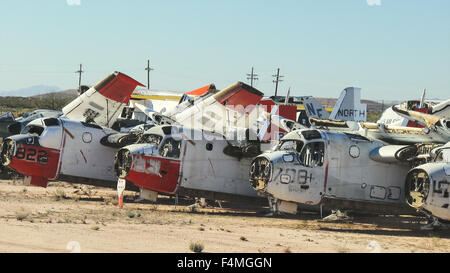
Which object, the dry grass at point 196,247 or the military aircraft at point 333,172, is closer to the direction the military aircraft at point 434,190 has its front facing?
the dry grass

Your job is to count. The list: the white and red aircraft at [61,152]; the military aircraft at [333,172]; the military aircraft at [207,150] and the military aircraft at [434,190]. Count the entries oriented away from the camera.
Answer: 0

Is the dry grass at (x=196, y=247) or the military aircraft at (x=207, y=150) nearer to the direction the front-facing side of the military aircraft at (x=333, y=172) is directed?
the dry grass

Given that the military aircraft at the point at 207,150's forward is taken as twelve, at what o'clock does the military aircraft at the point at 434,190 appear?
the military aircraft at the point at 434,190 is roughly at 9 o'clock from the military aircraft at the point at 207,150.

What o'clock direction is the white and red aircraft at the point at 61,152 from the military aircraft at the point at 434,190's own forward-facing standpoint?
The white and red aircraft is roughly at 2 o'clock from the military aircraft.

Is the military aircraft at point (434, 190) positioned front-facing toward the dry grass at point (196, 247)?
yes

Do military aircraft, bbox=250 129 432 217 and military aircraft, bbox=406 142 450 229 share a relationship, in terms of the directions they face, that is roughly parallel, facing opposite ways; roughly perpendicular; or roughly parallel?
roughly parallel

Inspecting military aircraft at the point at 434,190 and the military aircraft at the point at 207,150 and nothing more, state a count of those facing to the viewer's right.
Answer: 0

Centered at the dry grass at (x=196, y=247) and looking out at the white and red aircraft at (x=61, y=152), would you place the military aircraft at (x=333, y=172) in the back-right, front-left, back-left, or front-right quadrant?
front-right

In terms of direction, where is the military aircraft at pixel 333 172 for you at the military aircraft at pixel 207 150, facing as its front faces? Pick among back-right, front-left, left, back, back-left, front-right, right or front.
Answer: left

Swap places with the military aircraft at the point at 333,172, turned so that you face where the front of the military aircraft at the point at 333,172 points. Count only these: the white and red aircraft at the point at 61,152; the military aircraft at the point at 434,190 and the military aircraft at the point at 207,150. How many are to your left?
1

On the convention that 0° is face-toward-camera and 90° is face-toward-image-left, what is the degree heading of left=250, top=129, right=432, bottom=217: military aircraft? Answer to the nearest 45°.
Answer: approximately 45°

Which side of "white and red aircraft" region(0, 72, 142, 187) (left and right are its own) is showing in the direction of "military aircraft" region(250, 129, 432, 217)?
left

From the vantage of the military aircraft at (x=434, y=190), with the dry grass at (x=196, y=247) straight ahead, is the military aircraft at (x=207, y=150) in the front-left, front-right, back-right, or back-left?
front-right

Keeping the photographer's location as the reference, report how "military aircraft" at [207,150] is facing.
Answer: facing the viewer and to the left of the viewer

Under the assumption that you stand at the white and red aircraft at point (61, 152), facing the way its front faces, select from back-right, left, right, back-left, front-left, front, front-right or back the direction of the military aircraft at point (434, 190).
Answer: left
